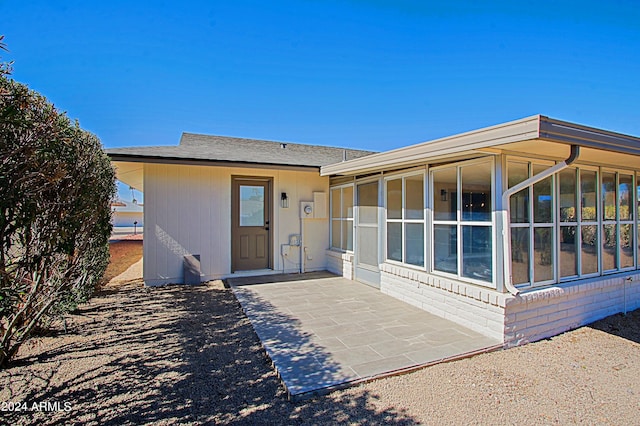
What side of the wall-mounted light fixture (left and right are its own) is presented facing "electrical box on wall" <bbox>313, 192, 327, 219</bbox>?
left

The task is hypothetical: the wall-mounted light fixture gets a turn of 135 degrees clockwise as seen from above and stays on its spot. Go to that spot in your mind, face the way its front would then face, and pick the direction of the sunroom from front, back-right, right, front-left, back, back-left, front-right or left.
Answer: back

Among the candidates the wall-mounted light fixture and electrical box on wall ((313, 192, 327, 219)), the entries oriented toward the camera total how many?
2

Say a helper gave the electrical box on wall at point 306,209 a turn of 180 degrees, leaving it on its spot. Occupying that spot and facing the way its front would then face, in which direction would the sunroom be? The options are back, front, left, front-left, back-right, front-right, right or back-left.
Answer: back-right

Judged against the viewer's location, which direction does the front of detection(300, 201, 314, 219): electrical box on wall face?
facing the viewer

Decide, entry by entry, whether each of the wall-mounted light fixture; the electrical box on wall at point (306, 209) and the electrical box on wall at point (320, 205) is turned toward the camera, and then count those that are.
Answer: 3

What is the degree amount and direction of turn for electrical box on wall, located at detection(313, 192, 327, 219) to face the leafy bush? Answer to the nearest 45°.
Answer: approximately 45° to its right

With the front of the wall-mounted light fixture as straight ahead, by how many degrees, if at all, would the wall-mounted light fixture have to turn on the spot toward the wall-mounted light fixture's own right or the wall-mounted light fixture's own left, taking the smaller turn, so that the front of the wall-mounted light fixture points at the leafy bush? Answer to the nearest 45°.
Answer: approximately 45° to the wall-mounted light fixture's own right

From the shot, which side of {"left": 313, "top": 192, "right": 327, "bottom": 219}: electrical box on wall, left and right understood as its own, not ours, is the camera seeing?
front

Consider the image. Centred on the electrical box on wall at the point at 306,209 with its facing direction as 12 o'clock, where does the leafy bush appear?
The leafy bush is roughly at 1 o'clock from the electrical box on wall.
